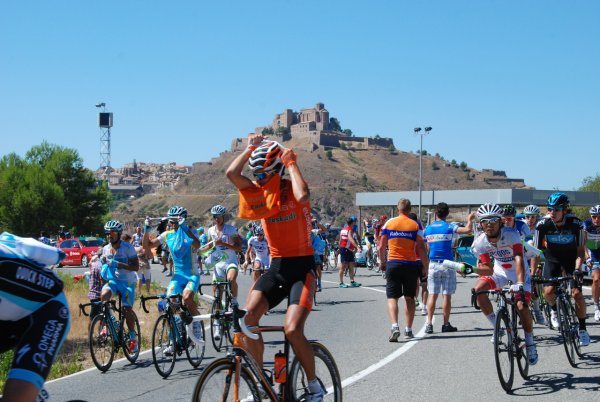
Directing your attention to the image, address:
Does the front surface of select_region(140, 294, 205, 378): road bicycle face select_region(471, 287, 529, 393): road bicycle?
no

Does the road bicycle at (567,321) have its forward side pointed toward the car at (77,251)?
no

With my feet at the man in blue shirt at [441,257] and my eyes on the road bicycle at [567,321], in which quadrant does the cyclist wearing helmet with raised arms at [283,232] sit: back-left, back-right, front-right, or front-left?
front-right

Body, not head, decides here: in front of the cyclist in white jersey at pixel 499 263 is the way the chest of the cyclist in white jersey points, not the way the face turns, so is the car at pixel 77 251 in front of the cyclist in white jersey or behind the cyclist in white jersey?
behind

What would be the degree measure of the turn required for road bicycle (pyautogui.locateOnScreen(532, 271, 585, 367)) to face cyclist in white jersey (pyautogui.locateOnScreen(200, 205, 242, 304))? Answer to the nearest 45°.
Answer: approximately 90° to its right

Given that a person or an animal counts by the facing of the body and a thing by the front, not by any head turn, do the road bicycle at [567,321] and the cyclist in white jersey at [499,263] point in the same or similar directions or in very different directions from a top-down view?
same or similar directions

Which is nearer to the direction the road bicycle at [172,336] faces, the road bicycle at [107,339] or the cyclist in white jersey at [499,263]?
the road bicycle

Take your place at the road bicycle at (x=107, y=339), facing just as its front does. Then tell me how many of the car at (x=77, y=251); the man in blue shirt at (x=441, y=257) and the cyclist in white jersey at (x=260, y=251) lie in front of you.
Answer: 0

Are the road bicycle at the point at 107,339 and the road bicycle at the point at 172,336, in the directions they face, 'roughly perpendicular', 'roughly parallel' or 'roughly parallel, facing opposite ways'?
roughly parallel

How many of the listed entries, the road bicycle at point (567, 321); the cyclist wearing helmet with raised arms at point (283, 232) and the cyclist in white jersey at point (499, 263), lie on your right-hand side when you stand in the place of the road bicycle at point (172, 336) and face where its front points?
0

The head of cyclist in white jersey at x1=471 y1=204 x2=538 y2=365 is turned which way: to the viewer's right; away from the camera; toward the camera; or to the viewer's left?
toward the camera

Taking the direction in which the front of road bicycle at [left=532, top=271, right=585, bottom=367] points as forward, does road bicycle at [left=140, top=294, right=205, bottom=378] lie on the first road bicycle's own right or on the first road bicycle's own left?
on the first road bicycle's own right

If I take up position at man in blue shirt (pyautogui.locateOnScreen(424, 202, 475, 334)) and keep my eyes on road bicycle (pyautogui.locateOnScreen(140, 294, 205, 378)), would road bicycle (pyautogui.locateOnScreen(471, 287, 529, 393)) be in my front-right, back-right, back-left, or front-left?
front-left

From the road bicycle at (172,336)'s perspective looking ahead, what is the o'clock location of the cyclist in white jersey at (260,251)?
The cyclist in white jersey is roughly at 5 o'clock from the road bicycle.

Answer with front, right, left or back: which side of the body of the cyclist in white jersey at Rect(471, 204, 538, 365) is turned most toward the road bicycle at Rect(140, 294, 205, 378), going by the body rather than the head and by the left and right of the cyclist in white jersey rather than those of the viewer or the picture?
right

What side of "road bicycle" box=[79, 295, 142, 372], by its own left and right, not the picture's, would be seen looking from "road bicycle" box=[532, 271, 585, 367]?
left

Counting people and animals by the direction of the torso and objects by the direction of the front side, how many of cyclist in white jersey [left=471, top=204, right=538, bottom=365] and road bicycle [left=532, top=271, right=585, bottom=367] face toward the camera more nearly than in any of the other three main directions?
2

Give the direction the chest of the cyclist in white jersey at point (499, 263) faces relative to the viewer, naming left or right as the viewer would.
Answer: facing the viewer

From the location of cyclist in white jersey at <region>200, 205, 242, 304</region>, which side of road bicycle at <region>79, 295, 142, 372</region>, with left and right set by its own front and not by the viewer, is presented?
back

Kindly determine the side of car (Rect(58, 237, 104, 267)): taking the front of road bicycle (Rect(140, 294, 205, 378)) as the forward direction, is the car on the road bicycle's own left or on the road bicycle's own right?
on the road bicycle's own right
